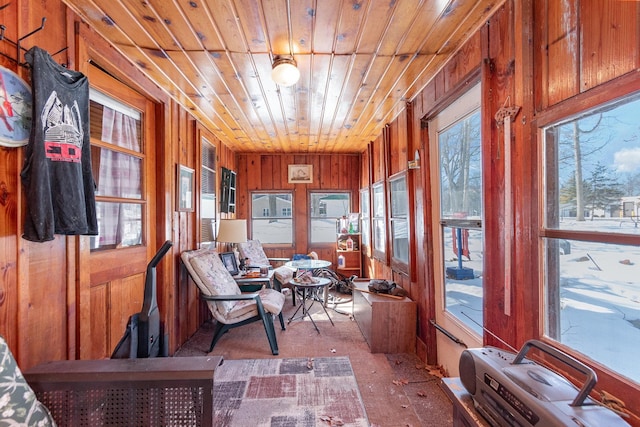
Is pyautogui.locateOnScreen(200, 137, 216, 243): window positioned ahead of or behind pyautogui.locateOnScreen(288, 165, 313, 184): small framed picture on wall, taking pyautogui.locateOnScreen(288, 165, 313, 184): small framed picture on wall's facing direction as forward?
ahead

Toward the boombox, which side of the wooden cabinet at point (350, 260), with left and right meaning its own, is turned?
front

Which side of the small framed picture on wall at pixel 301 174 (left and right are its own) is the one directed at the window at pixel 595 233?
front

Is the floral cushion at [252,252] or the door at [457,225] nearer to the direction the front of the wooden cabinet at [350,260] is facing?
the door

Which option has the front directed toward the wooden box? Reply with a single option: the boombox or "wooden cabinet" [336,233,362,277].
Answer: the wooden cabinet

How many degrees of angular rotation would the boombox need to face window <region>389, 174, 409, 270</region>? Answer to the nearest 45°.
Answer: approximately 90° to its right

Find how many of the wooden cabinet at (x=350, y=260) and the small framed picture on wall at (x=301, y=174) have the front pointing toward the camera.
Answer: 2

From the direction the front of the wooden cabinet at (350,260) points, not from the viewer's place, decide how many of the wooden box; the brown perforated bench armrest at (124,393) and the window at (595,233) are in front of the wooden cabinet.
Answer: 3

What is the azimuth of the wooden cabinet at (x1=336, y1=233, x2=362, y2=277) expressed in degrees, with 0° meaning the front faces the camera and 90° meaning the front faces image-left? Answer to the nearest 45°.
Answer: approximately 0°
